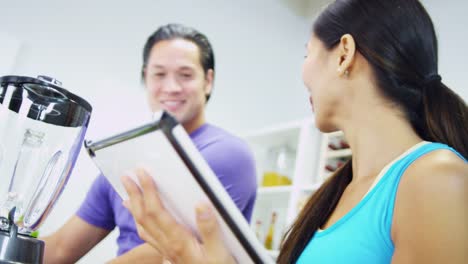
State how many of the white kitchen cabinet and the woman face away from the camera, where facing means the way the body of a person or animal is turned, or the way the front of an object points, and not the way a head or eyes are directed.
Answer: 0

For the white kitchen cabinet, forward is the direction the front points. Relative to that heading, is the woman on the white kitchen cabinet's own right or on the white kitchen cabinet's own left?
on the white kitchen cabinet's own left

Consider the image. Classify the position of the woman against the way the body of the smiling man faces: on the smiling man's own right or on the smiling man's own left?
on the smiling man's own left

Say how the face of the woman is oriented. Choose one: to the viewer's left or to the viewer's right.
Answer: to the viewer's left

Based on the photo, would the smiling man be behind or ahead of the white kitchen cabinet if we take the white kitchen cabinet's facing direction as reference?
ahead

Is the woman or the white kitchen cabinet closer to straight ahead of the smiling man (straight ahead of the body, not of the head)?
the woman

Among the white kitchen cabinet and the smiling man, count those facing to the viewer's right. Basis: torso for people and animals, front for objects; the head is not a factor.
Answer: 0

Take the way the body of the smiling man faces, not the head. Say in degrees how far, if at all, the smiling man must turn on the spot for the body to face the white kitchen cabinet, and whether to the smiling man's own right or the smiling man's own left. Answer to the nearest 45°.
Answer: approximately 180°

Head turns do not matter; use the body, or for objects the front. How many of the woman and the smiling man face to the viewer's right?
0

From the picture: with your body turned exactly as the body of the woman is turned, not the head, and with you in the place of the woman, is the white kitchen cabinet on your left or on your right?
on your right
